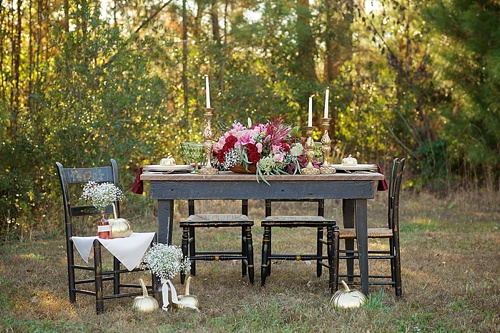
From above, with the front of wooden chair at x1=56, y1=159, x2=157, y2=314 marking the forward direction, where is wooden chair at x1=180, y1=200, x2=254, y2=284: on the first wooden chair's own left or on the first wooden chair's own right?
on the first wooden chair's own left

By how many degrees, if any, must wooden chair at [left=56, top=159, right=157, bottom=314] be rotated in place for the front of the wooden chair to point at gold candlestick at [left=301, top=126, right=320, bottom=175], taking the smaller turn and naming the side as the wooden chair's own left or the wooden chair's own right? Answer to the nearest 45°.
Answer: approximately 45° to the wooden chair's own left

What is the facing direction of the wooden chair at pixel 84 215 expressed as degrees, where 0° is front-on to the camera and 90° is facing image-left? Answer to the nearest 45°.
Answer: approximately 315°
